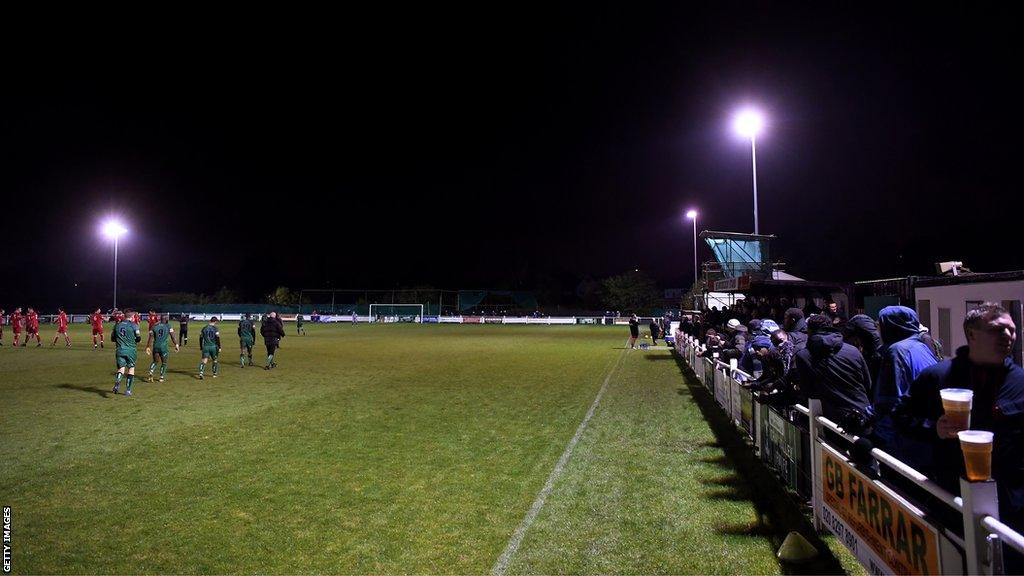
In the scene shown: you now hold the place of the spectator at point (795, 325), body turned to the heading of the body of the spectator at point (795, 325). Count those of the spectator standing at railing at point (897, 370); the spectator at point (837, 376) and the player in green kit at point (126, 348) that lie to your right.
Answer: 0

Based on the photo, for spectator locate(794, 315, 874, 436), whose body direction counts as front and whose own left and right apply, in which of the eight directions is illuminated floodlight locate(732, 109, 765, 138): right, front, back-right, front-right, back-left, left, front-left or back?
front-right

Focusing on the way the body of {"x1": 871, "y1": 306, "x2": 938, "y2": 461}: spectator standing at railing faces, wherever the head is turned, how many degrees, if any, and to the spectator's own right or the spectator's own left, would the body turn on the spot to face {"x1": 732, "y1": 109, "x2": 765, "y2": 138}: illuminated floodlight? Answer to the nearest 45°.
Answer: approximately 45° to the spectator's own right

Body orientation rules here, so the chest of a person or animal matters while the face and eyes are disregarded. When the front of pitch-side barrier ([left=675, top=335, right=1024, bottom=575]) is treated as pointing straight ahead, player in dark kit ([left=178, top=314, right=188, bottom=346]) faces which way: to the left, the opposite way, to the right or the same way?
to the right

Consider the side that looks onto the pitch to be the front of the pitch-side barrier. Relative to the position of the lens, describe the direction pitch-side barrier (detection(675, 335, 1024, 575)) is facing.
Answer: facing the viewer and to the left of the viewer

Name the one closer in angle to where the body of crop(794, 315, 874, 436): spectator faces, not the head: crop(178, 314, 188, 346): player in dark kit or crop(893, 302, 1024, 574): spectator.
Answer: the player in dark kit

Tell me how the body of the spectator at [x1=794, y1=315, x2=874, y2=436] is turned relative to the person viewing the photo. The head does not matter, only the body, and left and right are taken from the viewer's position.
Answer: facing away from the viewer and to the left of the viewer

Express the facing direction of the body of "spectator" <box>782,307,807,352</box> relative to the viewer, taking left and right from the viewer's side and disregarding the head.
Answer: facing away from the viewer and to the left of the viewer

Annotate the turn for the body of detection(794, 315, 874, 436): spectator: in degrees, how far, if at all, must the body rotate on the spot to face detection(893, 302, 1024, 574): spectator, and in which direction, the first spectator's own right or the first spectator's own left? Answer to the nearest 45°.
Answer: approximately 135° to the first spectator's own left

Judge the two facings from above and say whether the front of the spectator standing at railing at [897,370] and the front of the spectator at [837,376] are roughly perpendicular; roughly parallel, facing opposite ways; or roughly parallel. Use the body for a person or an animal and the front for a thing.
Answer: roughly parallel

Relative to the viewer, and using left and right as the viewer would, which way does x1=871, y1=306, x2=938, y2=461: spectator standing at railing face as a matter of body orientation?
facing away from the viewer and to the left of the viewer

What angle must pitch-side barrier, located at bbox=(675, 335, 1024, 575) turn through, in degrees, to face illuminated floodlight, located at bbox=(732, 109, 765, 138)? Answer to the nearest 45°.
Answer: approximately 135° to its right

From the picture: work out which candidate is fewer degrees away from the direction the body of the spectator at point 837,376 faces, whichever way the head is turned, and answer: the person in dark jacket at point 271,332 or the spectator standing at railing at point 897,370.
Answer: the person in dark jacket
